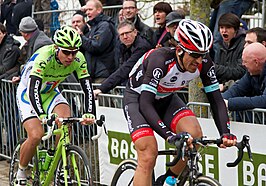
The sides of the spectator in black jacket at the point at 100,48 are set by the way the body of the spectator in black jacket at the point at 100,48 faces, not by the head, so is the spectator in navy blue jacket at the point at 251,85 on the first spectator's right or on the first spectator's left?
on the first spectator's left

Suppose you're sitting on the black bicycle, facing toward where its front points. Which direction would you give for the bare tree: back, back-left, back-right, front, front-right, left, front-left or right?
back-left

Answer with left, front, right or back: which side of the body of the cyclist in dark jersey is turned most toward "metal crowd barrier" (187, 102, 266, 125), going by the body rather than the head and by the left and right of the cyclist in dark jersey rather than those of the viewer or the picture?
left
